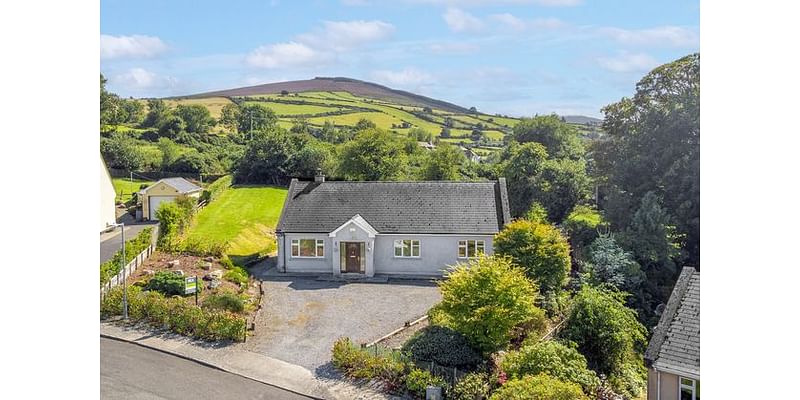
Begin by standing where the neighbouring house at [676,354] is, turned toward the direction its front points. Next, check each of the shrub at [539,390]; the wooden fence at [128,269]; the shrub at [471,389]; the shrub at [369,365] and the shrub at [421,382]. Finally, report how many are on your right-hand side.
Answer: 5

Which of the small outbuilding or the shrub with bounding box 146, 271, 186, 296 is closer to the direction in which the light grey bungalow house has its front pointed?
the shrub

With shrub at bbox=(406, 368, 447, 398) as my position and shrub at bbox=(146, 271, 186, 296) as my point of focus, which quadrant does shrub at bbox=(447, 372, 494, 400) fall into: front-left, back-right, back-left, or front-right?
back-right

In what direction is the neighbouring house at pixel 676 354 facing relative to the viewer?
toward the camera

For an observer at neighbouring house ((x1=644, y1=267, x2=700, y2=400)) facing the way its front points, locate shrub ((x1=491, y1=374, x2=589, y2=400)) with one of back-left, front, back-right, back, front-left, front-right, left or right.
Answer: right

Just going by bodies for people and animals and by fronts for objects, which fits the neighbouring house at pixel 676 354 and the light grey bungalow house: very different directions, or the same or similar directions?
same or similar directions

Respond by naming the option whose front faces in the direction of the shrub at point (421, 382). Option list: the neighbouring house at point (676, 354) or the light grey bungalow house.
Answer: the light grey bungalow house

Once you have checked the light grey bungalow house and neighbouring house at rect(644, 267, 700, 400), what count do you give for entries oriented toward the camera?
2

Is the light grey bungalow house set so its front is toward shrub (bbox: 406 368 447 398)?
yes

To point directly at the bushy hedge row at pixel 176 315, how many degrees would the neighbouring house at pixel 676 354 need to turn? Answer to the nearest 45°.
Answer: approximately 90° to its right

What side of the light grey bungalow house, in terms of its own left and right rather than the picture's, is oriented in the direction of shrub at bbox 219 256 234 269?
right

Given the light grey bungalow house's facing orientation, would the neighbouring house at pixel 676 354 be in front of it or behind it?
in front

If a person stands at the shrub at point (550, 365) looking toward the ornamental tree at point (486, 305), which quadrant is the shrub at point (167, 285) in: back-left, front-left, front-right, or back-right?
front-left

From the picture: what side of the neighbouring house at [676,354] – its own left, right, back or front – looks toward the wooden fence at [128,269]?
right

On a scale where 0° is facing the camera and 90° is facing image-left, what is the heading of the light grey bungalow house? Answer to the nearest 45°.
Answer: approximately 0°
